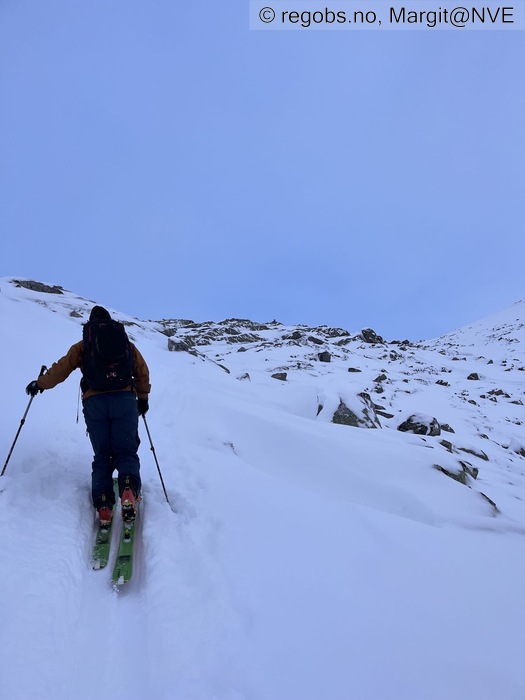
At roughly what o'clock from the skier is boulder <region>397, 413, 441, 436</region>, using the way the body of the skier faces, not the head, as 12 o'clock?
The boulder is roughly at 2 o'clock from the skier.

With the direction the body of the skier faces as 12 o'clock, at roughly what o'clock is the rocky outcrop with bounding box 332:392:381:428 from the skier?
The rocky outcrop is roughly at 2 o'clock from the skier.

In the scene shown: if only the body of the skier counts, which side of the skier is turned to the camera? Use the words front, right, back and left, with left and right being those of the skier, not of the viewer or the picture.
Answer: back

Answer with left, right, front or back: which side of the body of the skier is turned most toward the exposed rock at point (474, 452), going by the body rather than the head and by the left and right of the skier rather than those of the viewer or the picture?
right

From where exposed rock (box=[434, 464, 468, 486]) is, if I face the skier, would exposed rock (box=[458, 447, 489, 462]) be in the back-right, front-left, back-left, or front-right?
back-right
